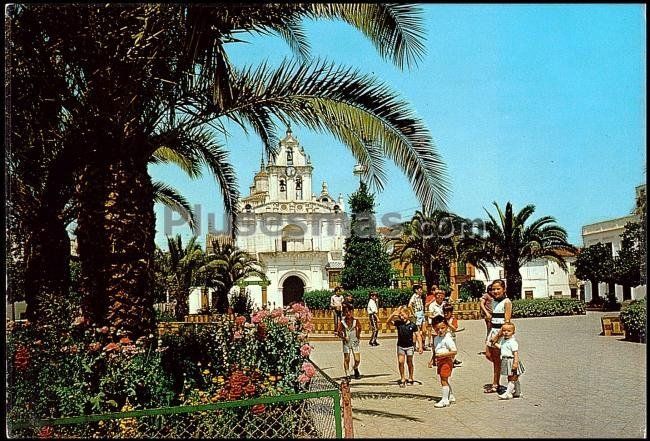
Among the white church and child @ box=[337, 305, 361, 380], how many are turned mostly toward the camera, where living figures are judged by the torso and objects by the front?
2

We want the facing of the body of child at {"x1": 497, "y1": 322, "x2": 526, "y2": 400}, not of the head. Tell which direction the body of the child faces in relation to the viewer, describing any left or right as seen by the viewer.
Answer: facing the viewer and to the left of the viewer

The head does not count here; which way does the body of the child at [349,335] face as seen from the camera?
toward the camera

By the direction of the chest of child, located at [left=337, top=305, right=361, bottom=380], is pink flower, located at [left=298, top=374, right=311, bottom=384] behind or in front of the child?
in front

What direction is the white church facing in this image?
toward the camera

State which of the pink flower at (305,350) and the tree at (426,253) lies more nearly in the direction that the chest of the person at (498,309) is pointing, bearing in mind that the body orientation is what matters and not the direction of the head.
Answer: the pink flower
